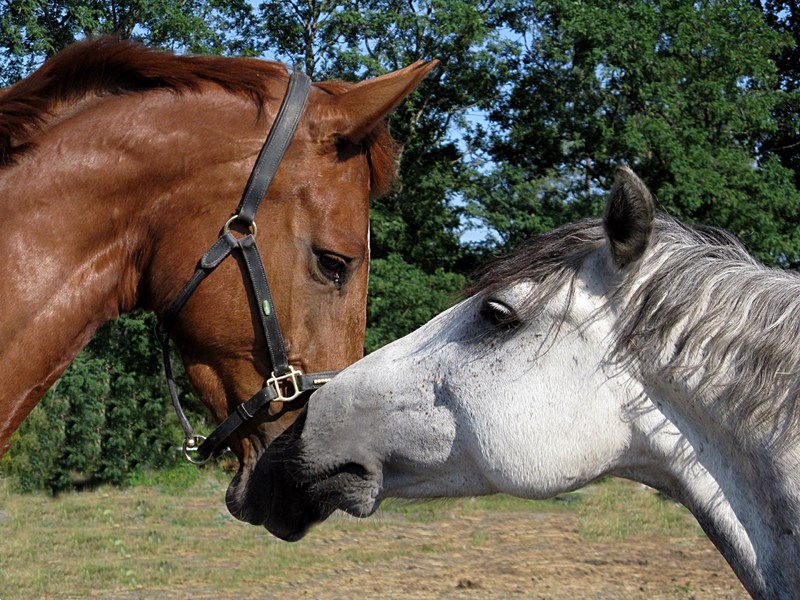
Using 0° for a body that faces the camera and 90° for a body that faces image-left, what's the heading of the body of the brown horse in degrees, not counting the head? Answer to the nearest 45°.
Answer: approximately 270°

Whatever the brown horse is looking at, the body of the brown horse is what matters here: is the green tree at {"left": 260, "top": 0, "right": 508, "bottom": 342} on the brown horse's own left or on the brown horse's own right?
on the brown horse's own left
